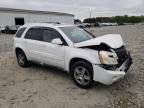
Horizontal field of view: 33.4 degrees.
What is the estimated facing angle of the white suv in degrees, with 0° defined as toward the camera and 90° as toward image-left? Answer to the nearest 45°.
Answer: approximately 315°
